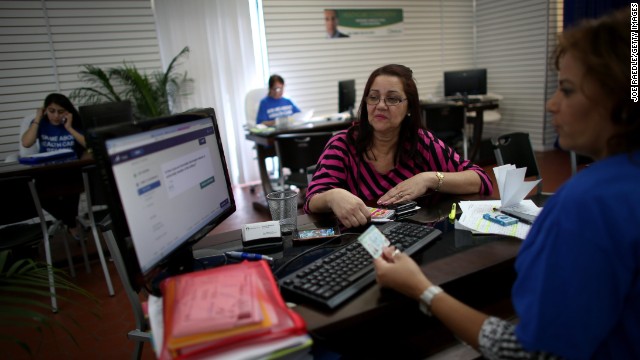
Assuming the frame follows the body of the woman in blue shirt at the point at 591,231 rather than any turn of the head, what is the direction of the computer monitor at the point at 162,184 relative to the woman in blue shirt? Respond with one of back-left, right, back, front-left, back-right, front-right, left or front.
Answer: front

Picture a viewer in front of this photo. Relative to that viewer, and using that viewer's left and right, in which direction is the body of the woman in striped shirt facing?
facing the viewer

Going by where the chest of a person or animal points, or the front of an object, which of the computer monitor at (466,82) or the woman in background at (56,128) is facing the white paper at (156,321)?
the woman in background

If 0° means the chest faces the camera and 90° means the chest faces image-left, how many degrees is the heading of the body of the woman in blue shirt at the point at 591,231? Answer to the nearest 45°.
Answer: approximately 90°

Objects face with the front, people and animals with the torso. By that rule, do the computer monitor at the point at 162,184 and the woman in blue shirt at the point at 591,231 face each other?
yes

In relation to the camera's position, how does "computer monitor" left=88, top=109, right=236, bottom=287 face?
facing the viewer and to the right of the viewer

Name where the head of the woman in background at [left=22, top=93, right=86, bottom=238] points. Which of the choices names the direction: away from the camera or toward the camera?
toward the camera

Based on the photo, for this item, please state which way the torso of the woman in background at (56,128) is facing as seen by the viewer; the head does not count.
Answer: toward the camera

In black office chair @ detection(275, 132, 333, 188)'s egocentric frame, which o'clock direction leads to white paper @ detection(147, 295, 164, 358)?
The white paper is roughly at 6 o'clock from the black office chair.

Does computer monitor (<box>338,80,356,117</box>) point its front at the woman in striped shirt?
no

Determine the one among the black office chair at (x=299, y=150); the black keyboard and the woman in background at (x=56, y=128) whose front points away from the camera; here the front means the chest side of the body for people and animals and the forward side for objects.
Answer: the black office chair

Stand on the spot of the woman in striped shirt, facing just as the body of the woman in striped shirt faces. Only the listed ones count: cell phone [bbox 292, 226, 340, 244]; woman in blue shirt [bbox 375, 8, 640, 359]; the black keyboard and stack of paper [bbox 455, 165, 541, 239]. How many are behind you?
0

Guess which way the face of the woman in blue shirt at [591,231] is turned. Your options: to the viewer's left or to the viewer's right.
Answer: to the viewer's left
